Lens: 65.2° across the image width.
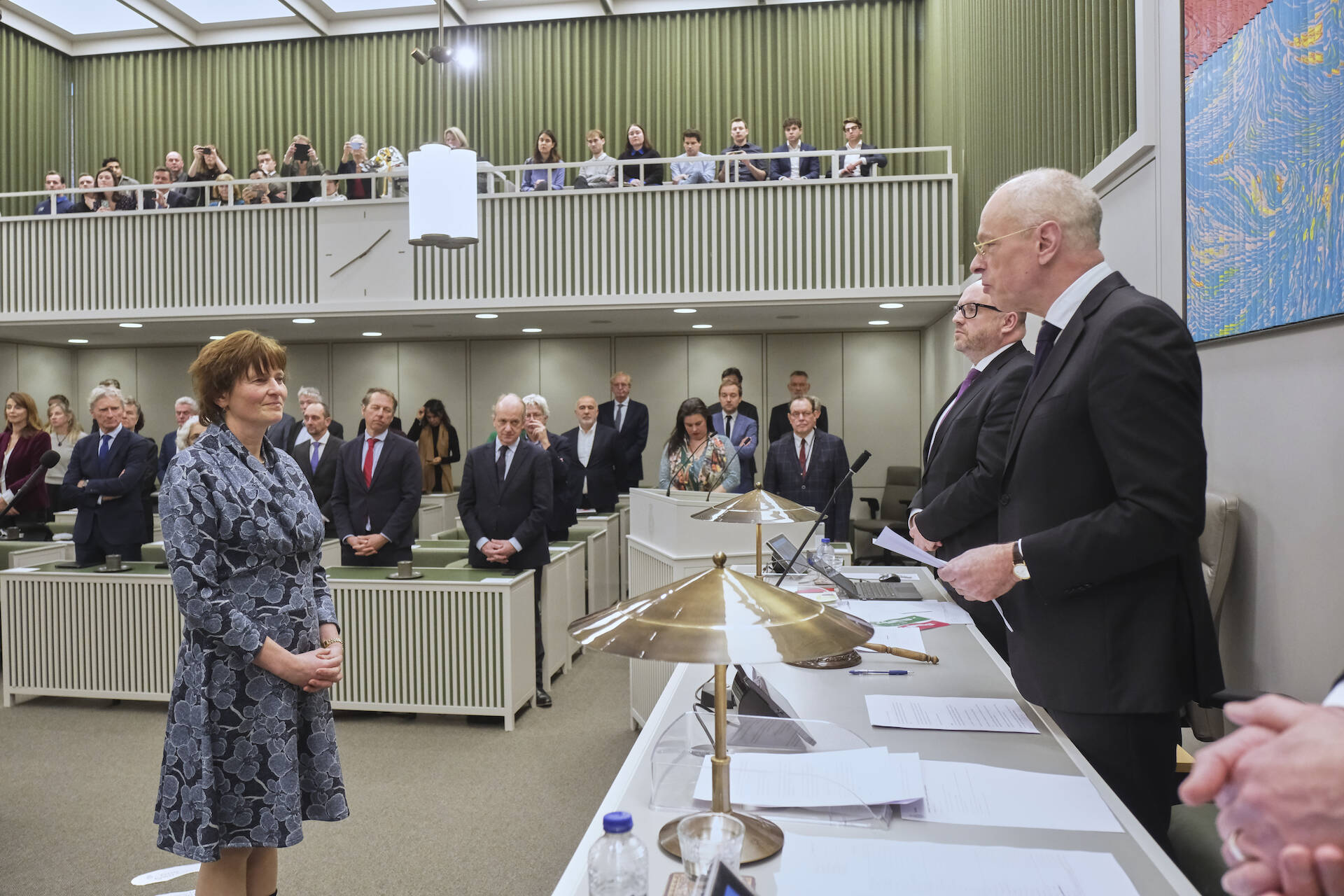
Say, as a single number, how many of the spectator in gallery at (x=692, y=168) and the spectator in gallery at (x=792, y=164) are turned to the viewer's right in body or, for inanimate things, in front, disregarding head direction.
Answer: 0

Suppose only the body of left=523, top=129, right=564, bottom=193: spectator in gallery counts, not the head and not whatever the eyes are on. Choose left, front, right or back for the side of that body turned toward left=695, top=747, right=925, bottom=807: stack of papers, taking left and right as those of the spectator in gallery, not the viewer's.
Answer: front

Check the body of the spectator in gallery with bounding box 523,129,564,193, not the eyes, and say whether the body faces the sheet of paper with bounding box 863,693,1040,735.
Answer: yes

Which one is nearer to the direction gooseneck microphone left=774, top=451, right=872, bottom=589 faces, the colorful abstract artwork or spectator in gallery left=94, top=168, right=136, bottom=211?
the colorful abstract artwork

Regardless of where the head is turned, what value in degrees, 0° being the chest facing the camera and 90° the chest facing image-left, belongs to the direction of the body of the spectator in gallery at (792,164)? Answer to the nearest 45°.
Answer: approximately 0°

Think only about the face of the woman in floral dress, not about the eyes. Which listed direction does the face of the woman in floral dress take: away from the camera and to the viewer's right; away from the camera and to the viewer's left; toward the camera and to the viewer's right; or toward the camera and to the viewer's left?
toward the camera and to the viewer's right
